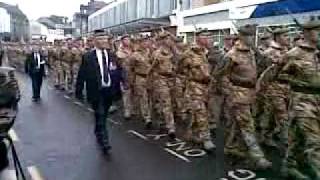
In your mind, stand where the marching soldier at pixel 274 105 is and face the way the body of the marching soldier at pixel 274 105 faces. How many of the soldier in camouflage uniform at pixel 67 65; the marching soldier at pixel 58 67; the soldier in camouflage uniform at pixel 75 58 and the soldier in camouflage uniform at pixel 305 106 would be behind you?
3

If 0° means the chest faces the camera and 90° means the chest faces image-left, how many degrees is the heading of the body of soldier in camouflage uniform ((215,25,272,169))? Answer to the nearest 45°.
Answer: approximately 315°

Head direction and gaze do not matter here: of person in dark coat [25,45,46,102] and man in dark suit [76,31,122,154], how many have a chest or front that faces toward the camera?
2

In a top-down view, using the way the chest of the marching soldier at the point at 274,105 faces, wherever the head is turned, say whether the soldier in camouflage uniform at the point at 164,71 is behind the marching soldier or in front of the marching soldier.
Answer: behind

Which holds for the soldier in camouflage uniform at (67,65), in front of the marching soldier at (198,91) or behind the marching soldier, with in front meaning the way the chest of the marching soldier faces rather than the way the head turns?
behind

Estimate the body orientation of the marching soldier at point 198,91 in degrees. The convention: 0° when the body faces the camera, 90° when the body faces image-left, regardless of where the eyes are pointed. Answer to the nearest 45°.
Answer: approximately 315°

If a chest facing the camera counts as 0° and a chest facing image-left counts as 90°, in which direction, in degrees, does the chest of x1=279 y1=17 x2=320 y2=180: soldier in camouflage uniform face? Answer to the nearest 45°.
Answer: approximately 315°
